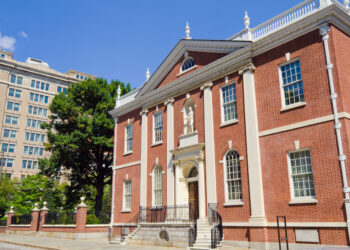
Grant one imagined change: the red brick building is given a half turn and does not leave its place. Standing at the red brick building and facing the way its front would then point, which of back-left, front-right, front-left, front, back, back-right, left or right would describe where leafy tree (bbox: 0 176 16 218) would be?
left

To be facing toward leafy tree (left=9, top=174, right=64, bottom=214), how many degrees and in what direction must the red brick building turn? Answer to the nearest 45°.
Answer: approximately 90° to its right

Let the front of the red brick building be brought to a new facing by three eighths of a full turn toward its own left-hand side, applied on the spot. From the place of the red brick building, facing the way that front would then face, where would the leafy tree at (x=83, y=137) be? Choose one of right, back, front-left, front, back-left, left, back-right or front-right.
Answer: back-left

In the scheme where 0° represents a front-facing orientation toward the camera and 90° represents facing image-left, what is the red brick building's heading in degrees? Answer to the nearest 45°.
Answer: approximately 45°
